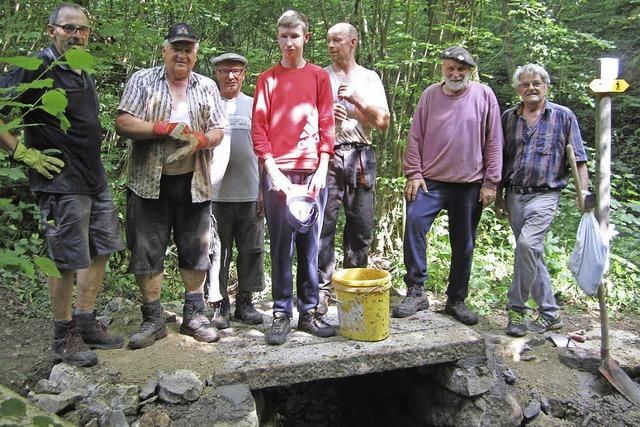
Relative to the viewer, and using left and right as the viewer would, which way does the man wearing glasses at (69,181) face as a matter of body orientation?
facing the viewer and to the right of the viewer

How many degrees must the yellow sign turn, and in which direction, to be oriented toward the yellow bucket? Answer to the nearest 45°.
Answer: approximately 45° to its right

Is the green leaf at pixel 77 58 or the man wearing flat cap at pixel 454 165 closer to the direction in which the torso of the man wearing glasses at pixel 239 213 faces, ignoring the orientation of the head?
the green leaf

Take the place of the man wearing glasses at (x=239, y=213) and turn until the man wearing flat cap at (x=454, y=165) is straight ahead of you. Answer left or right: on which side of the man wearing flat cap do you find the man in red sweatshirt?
right

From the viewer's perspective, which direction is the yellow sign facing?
toward the camera

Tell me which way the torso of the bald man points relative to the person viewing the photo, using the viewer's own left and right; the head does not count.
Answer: facing the viewer and to the left of the viewer

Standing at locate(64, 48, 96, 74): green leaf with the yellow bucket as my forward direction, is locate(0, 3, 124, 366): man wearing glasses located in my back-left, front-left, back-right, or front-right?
front-left

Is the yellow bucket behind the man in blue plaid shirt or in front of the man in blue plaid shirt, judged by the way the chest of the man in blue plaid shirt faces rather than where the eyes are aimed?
in front

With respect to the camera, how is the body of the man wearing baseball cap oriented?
toward the camera

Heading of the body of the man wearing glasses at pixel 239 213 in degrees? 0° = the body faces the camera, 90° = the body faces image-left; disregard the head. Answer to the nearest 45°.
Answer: approximately 0°

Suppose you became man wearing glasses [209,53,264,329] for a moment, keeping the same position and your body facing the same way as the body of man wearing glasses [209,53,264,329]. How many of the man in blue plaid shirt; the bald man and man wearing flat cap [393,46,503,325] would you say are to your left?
3

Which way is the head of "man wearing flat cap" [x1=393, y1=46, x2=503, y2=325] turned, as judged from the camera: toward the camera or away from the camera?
toward the camera

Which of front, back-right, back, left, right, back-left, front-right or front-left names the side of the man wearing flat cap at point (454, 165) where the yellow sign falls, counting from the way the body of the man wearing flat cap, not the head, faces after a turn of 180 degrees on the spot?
right

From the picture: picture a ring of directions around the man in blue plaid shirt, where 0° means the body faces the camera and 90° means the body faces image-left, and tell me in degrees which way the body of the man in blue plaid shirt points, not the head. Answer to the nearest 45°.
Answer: approximately 0°
